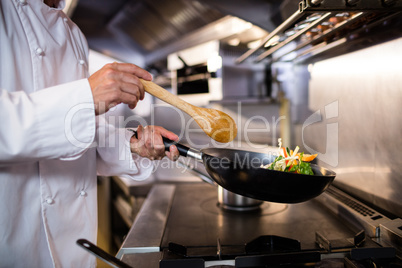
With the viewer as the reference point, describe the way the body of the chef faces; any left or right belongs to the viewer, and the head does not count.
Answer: facing the viewer and to the right of the viewer

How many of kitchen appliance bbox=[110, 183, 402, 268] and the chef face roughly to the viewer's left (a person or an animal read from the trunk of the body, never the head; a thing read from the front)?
1

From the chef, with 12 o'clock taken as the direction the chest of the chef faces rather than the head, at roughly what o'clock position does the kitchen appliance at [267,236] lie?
The kitchen appliance is roughly at 11 o'clock from the chef.

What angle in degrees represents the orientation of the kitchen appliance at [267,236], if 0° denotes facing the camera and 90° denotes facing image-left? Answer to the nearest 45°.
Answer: approximately 90°

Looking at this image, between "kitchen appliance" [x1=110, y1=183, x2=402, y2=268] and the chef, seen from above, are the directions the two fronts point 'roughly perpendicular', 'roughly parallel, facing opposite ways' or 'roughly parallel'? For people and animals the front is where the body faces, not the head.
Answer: roughly parallel, facing opposite ways

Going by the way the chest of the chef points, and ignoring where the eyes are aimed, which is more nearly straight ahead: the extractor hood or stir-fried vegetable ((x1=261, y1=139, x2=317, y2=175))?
the stir-fried vegetable
